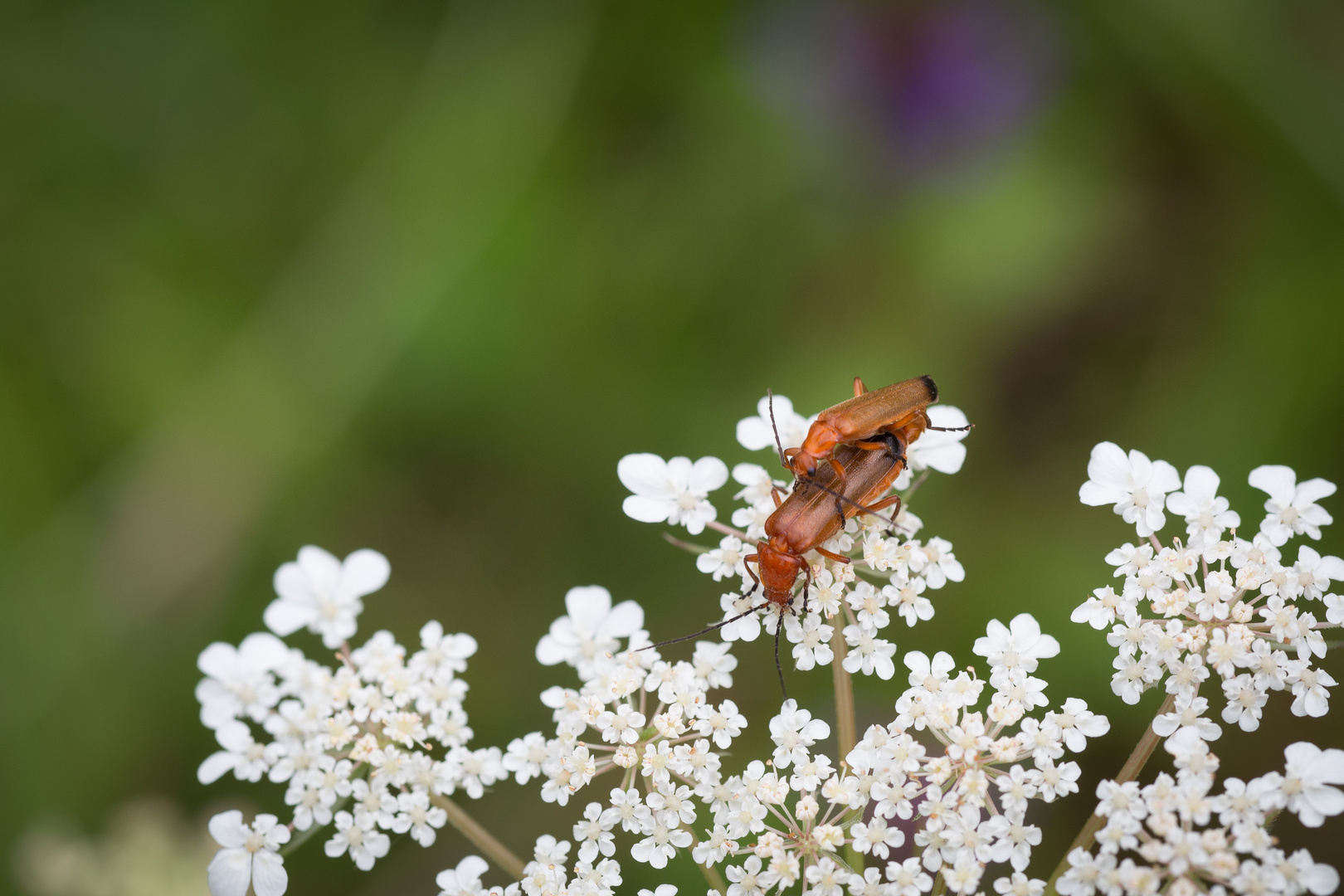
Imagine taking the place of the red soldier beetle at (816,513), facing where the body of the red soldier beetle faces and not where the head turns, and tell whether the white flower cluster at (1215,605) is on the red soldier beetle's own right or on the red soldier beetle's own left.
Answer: on the red soldier beetle's own left

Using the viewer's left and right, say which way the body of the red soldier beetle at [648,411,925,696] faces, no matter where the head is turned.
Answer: facing the viewer and to the left of the viewer

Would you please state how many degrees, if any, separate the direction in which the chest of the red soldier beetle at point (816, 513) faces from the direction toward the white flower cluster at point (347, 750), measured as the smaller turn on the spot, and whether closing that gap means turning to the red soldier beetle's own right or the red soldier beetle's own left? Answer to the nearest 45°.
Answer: approximately 90° to the red soldier beetle's own right
